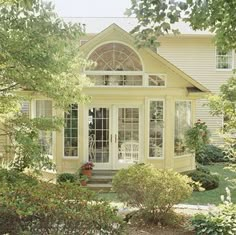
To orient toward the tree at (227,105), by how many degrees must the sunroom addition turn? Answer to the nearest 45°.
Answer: approximately 45° to its left

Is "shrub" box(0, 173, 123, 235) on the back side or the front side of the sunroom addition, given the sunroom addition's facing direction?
on the front side

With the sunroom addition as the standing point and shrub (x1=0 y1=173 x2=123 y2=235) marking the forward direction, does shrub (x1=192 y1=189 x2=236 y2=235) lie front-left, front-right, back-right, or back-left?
front-left

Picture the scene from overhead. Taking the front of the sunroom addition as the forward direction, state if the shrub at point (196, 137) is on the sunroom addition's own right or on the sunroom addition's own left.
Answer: on the sunroom addition's own left

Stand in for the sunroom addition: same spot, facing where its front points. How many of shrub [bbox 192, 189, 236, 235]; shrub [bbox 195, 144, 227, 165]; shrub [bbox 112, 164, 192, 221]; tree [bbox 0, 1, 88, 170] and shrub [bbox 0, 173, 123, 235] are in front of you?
4

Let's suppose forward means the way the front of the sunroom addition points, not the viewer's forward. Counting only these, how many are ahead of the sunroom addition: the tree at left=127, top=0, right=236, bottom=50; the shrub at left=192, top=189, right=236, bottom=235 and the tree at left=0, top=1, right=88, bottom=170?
3

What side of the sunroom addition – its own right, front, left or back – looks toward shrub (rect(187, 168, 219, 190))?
left

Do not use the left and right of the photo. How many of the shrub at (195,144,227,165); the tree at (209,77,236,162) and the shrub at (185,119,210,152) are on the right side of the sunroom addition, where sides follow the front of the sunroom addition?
0

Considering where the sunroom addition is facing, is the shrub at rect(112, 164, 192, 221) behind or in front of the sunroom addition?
in front

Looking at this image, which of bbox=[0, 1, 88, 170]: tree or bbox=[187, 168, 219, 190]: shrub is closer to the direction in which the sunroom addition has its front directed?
the tree

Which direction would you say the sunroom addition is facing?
toward the camera
